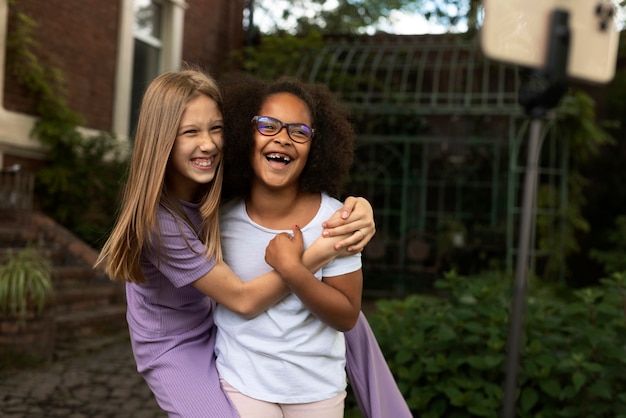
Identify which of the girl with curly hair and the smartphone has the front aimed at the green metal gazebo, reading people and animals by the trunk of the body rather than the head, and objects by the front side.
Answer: the smartphone

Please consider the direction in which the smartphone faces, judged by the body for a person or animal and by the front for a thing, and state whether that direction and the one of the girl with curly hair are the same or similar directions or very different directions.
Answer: very different directions

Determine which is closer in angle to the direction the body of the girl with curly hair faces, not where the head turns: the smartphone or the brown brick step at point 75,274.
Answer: the smartphone

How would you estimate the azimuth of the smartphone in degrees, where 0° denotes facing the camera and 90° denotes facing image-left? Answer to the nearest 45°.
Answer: approximately 180°

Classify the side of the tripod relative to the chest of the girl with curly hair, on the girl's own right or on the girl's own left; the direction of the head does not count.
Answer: on the girl's own left

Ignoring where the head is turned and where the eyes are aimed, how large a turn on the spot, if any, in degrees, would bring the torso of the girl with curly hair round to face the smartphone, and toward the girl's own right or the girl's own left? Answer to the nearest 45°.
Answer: approximately 45° to the girl's own left
